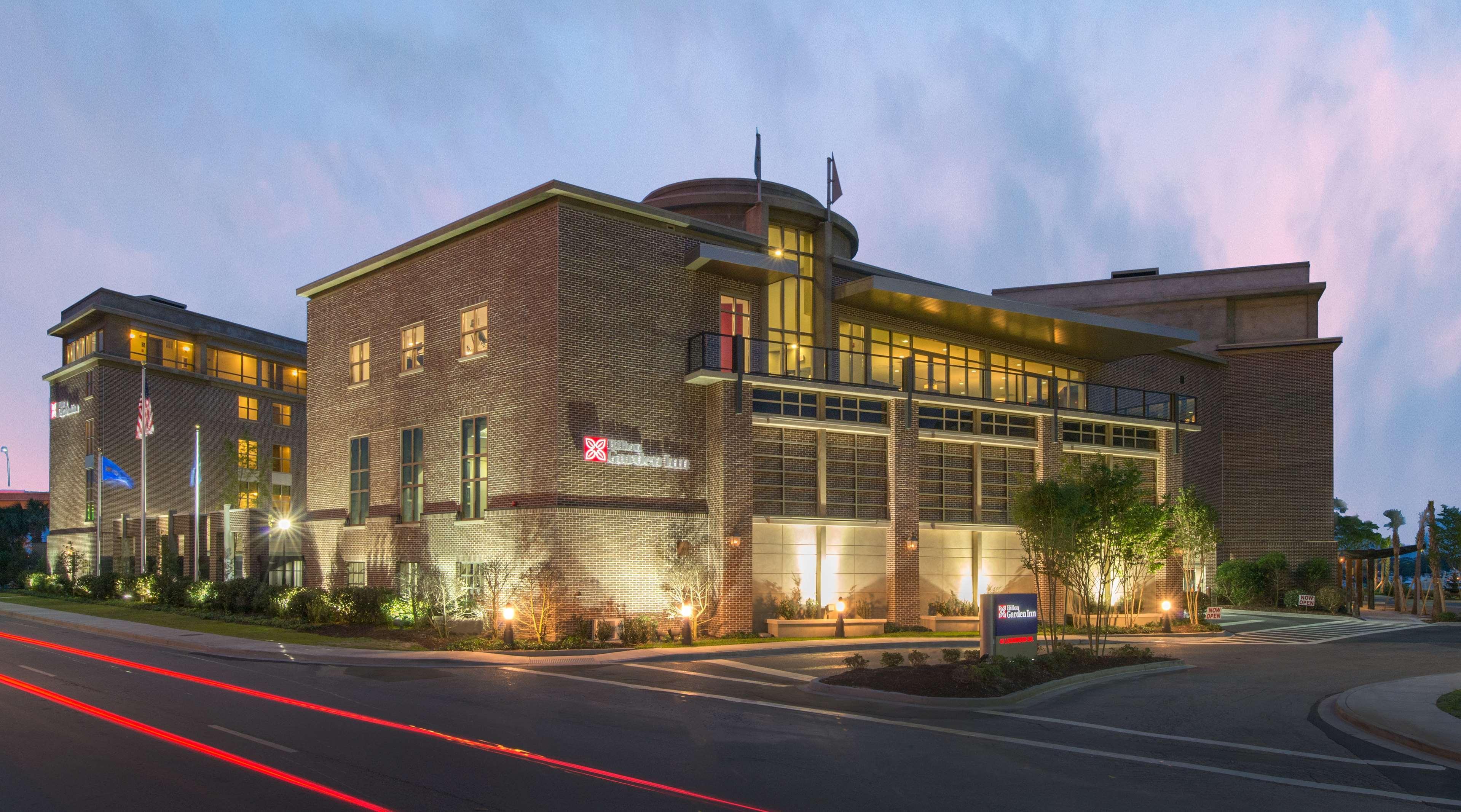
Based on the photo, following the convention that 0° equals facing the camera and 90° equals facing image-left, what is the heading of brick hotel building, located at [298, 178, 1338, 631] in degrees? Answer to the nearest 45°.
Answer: approximately 315°

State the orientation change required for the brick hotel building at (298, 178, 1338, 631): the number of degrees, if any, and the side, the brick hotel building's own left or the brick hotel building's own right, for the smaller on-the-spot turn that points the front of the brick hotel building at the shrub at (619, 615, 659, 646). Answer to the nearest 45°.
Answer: approximately 45° to the brick hotel building's own right
